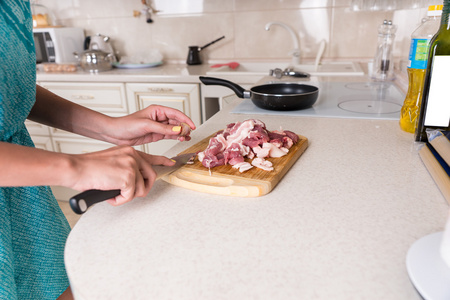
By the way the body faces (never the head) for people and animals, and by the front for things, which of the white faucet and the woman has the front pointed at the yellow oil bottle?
the woman

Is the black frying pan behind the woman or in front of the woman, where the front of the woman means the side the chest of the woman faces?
in front

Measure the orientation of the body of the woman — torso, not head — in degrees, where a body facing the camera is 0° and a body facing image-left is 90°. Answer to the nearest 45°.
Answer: approximately 270°

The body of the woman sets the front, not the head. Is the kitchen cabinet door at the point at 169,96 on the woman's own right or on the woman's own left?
on the woman's own left

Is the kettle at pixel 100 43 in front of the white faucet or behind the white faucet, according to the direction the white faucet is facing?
in front

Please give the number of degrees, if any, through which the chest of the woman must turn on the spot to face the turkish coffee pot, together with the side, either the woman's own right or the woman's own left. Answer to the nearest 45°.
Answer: approximately 45° to the woman's own left

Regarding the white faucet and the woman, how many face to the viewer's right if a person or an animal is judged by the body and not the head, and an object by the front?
1

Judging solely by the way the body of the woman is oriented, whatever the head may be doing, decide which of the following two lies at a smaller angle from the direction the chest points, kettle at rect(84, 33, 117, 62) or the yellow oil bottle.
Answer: the yellow oil bottle

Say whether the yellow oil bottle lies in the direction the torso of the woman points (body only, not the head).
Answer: yes

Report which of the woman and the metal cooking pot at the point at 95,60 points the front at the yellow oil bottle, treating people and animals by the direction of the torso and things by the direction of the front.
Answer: the woman
